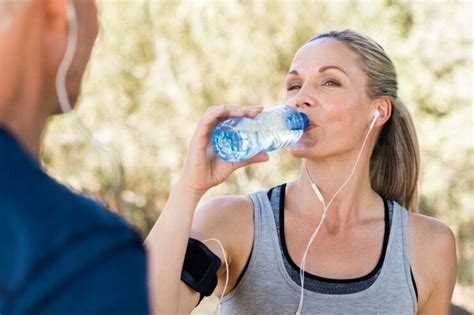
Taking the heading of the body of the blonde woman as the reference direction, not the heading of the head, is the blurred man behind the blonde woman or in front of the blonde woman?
in front

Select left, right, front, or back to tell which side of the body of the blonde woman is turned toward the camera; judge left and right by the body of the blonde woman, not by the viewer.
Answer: front

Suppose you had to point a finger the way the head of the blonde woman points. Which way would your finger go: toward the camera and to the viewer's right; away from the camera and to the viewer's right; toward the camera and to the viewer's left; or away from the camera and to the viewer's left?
toward the camera and to the viewer's left
